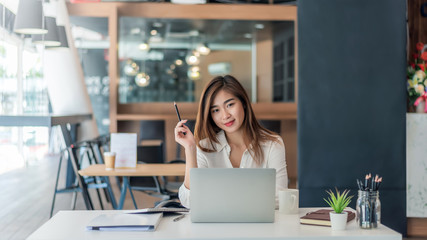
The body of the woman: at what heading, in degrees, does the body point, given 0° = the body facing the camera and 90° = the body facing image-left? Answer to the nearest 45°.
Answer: approximately 0°

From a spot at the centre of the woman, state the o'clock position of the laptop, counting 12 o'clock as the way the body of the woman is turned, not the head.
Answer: The laptop is roughly at 12 o'clock from the woman.

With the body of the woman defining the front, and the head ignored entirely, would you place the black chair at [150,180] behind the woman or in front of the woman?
behind

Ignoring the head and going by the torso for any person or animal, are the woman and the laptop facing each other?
yes

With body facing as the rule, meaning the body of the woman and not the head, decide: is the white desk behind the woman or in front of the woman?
in front

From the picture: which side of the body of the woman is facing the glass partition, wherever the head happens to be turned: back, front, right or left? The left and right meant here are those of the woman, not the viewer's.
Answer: back

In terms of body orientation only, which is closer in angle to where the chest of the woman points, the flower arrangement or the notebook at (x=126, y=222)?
the notebook

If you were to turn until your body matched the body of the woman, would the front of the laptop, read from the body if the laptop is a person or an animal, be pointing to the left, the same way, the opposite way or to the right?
the opposite way

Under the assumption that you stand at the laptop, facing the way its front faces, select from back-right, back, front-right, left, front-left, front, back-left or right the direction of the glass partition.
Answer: front

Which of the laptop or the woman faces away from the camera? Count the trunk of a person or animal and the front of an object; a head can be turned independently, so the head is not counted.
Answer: the laptop

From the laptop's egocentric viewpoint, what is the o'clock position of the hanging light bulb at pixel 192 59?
The hanging light bulb is roughly at 12 o'clock from the laptop.

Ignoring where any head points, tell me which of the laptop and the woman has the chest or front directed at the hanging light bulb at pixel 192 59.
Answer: the laptop

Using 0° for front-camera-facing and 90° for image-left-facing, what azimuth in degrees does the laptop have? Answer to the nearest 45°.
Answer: approximately 180°
